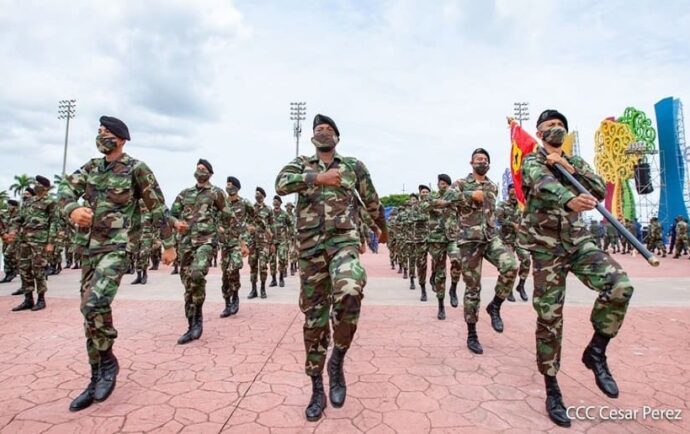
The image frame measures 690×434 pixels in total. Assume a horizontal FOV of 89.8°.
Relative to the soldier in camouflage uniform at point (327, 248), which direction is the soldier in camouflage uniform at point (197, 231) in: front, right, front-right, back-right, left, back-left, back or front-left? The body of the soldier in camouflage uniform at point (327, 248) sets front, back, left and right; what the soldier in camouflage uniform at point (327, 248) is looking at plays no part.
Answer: back-right

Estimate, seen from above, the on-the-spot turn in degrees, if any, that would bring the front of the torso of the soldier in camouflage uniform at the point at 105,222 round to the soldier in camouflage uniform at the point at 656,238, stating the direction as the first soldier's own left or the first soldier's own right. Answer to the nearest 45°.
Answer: approximately 135° to the first soldier's own left

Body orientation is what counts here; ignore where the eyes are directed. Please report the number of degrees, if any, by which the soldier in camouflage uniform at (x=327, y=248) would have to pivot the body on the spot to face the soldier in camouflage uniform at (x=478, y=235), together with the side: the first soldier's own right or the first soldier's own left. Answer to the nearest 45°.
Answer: approximately 135° to the first soldier's own left

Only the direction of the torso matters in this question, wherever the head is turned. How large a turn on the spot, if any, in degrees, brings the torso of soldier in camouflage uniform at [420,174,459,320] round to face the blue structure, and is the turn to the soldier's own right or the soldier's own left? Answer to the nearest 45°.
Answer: approximately 135° to the soldier's own left

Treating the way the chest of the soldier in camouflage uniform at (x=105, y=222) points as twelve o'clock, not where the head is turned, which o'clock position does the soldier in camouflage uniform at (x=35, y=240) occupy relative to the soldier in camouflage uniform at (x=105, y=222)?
the soldier in camouflage uniform at (x=35, y=240) is roughly at 4 o'clock from the soldier in camouflage uniform at (x=105, y=222).

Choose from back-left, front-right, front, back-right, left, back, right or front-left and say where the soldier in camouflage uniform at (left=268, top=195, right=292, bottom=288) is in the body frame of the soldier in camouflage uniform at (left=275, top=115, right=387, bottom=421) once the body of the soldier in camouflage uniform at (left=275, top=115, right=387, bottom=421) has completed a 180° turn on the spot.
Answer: front

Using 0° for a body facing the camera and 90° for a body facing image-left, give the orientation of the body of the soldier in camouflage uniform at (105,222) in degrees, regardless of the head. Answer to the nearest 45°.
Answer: approximately 45°

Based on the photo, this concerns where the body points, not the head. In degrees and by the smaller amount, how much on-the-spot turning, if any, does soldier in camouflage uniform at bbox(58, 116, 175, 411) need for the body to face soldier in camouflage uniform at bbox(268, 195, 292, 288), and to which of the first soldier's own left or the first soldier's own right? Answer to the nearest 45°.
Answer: approximately 180°

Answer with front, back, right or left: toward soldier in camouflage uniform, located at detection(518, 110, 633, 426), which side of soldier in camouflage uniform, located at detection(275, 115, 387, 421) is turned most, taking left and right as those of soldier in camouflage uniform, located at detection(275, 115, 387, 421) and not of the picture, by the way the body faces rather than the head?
left

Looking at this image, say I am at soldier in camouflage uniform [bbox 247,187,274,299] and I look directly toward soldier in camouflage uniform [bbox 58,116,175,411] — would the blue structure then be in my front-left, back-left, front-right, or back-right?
back-left

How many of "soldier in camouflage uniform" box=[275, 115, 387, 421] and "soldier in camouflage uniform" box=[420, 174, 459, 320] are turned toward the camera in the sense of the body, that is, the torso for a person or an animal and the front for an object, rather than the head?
2

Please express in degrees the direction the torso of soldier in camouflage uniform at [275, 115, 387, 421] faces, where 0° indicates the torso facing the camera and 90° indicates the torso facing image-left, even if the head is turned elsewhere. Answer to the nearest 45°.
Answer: approximately 0°

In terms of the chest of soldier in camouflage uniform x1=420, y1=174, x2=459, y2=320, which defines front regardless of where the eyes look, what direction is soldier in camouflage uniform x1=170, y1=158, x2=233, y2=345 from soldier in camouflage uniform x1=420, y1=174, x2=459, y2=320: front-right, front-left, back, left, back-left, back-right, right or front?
front-right

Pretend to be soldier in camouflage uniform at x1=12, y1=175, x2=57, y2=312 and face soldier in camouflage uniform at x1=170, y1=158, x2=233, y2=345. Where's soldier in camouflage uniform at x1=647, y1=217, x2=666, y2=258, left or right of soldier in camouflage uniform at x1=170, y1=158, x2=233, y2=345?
left
